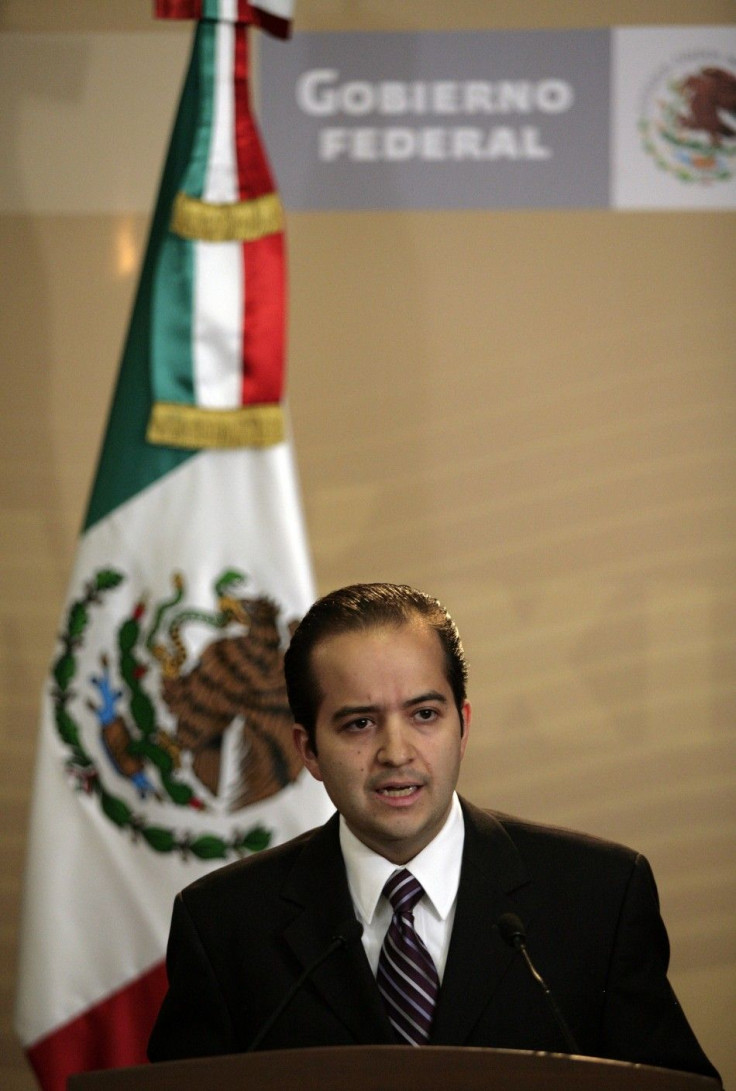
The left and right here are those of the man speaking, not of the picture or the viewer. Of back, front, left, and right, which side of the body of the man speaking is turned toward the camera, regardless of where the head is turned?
front

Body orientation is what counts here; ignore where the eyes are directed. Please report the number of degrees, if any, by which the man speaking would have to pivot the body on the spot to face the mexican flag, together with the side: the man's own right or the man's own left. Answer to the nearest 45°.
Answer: approximately 180°
